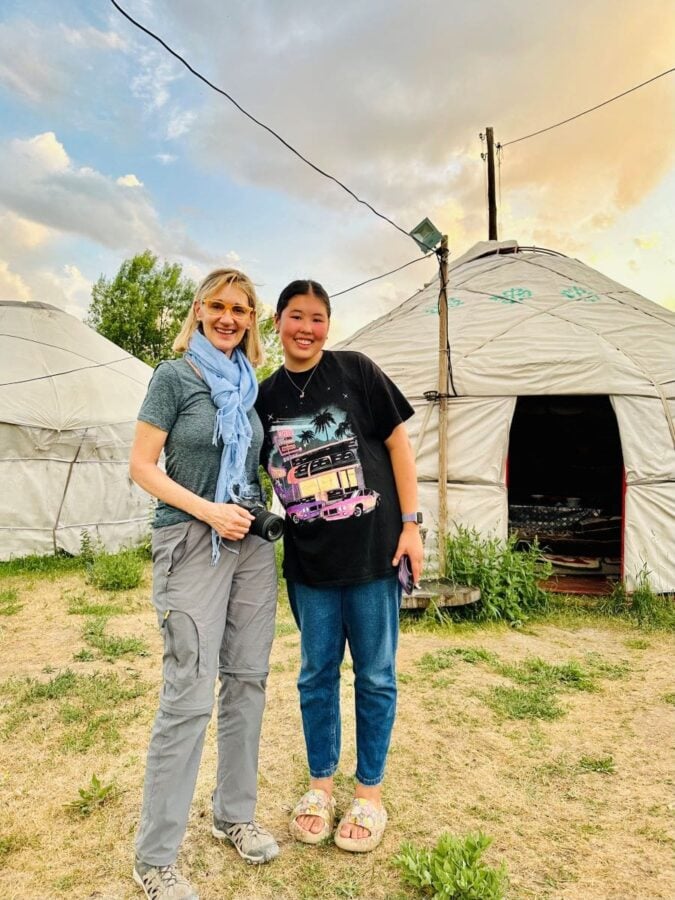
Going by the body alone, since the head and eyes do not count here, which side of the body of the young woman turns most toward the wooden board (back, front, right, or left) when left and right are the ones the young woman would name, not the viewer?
back

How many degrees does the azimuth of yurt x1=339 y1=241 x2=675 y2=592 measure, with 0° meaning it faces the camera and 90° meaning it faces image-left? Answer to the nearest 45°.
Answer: approximately 0°

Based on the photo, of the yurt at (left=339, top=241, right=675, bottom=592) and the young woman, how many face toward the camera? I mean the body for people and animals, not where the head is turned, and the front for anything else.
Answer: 2

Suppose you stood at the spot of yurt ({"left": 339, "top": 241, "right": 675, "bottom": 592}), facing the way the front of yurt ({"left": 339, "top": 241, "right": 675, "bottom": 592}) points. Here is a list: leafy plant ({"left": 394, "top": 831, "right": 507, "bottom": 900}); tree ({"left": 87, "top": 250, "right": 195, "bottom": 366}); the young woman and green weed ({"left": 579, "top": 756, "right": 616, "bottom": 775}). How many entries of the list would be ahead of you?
3

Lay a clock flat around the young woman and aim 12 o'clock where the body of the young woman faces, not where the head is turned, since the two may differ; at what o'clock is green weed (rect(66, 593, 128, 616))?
The green weed is roughly at 5 o'clock from the young woman.

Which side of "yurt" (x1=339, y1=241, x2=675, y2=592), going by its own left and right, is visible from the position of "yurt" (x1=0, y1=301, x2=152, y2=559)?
right
